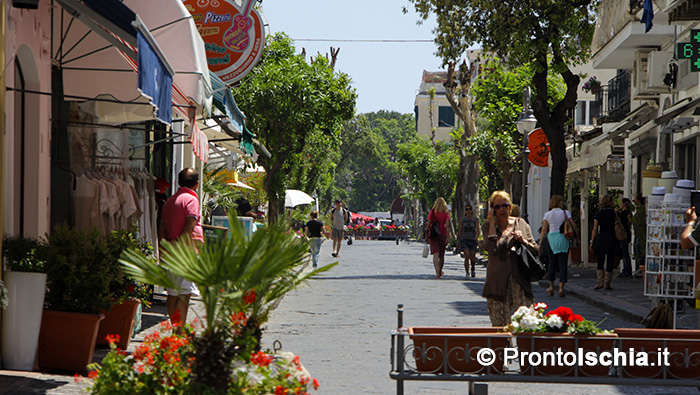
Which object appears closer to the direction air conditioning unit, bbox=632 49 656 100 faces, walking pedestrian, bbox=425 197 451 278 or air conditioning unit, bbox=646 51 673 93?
the walking pedestrian

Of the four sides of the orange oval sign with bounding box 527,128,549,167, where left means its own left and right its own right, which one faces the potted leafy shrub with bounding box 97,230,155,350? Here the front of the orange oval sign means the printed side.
front

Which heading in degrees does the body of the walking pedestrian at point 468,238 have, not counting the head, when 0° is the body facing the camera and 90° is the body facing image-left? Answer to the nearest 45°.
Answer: approximately 0°

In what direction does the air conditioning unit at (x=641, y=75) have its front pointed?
to the viewer's left

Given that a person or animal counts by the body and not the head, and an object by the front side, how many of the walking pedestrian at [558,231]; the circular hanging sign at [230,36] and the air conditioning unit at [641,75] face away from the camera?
1

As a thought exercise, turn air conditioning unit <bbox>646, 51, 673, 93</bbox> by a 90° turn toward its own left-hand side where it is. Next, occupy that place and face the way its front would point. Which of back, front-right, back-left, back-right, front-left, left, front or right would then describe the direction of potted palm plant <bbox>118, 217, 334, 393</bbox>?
front

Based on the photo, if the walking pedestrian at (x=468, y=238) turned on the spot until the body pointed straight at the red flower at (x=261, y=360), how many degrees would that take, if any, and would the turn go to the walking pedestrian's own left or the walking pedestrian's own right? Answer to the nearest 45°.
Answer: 0° — they already face it
